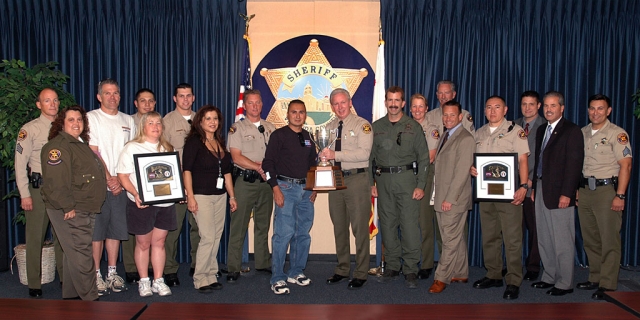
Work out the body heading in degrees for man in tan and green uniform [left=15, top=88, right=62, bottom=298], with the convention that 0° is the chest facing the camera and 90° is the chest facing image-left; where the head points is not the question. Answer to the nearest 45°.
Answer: approximately 315°

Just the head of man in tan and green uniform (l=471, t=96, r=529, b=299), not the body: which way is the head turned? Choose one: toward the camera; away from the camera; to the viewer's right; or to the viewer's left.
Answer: toward the camera

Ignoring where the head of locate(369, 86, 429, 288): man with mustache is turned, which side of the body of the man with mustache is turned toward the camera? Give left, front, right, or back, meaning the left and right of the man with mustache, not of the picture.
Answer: front

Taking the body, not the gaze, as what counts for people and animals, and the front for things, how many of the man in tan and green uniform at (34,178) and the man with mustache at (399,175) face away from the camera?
0

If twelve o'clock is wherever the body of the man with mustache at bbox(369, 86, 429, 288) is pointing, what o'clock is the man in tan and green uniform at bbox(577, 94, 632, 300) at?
The man in tan and green uniform is roughly at 9 o'clock from the man with mustache.

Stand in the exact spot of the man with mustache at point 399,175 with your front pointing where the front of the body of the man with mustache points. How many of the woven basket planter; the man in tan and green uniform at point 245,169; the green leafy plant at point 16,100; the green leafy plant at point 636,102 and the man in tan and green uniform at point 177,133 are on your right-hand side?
4

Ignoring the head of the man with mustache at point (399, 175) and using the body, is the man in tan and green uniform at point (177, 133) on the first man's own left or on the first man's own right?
on the first man's own right

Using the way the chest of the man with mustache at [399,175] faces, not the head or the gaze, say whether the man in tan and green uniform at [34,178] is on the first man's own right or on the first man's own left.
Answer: on the first man's own right

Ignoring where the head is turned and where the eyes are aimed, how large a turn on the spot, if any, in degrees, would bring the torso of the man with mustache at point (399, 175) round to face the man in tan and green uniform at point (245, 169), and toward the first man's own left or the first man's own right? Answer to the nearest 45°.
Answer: approximately 90° to the first man's own right

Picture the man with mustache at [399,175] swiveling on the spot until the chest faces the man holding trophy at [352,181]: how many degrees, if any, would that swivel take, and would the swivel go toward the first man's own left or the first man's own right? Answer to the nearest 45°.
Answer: approximately 90° to the first man's own right

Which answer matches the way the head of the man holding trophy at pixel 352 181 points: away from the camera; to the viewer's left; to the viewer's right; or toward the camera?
toward the camera

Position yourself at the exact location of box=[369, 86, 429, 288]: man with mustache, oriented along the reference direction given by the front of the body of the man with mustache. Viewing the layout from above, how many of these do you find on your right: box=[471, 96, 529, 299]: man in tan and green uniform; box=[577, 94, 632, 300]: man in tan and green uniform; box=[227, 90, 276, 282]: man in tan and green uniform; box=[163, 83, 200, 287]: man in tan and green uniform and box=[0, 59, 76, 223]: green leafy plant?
3
